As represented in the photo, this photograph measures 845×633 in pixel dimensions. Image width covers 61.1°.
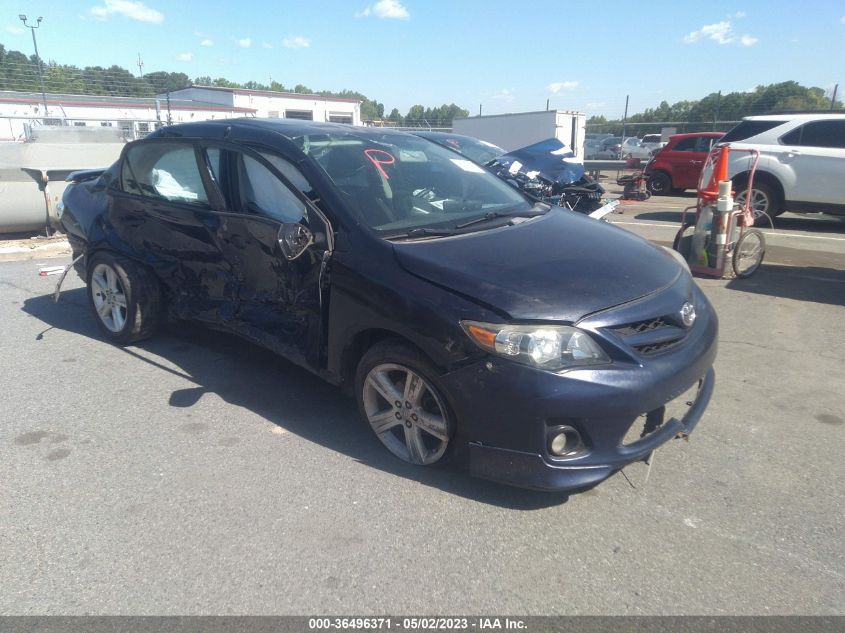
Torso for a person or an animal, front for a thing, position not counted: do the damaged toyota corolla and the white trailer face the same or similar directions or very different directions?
very different directions

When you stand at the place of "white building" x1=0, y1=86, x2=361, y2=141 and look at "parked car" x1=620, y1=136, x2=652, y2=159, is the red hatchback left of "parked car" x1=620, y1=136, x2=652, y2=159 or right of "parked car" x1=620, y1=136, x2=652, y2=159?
right

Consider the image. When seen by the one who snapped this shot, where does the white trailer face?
facing away from the viewer and to the left of the viewer

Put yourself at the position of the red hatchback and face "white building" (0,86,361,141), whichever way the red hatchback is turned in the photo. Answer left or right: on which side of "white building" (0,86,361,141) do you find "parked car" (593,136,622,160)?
right

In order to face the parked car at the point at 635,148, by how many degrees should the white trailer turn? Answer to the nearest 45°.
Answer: approximately 90° to its right

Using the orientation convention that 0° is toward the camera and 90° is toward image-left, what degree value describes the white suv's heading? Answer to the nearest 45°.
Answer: approximately 270°

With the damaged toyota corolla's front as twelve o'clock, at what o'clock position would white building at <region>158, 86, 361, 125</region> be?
The white building is roughly at 7 o'clock from the damaged toyota corolla.

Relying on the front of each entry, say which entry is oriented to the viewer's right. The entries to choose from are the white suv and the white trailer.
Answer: the white suv

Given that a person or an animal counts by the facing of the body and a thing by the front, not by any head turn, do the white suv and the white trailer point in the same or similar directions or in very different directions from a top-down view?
very different directions

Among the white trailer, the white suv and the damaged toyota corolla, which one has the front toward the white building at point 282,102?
the white trailer

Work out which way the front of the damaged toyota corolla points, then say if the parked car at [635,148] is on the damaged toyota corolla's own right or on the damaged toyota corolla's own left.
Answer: on the damaged toyota corolla's own left

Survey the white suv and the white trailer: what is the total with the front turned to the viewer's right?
1

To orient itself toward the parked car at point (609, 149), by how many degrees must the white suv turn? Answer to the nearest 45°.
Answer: approximately 90° to its left
